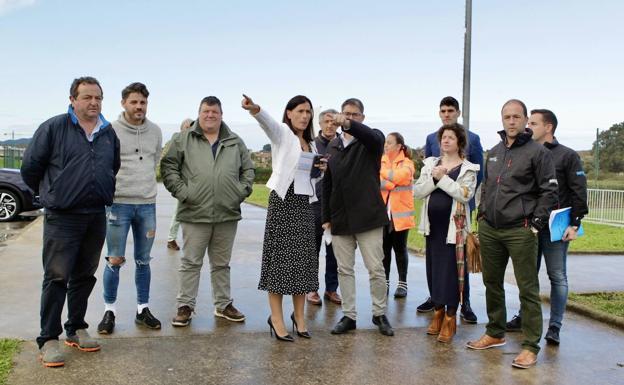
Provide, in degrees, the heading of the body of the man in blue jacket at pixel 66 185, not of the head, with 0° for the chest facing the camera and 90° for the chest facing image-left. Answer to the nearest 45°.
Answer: approximately 315°

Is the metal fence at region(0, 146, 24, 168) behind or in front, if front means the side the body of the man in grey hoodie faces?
behind

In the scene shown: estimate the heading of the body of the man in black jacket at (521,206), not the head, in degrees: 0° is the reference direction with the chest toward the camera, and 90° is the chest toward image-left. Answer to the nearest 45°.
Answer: approximately 45°

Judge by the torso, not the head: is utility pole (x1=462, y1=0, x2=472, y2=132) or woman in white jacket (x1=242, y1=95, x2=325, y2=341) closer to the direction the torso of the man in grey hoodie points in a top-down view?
the woman in white jacket

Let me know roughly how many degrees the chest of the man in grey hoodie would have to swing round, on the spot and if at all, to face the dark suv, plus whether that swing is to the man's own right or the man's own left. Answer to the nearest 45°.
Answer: approximately 180°

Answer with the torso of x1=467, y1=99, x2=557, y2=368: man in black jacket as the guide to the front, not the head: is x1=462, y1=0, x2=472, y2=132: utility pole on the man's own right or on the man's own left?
on the man's own right

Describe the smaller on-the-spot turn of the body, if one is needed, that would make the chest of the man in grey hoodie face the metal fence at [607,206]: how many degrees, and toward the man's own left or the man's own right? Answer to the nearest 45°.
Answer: approximately 135° to the man's own left

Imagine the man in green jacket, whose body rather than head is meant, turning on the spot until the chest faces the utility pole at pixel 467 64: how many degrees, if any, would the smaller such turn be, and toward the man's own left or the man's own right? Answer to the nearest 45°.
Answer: approximately 135° to the man's own left

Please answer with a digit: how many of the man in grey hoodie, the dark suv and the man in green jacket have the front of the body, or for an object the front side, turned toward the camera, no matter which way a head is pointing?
2

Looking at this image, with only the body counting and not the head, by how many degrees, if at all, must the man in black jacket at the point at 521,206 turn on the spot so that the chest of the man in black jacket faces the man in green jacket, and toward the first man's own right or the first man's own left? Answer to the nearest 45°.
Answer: approximately 45° to the first man's own right
